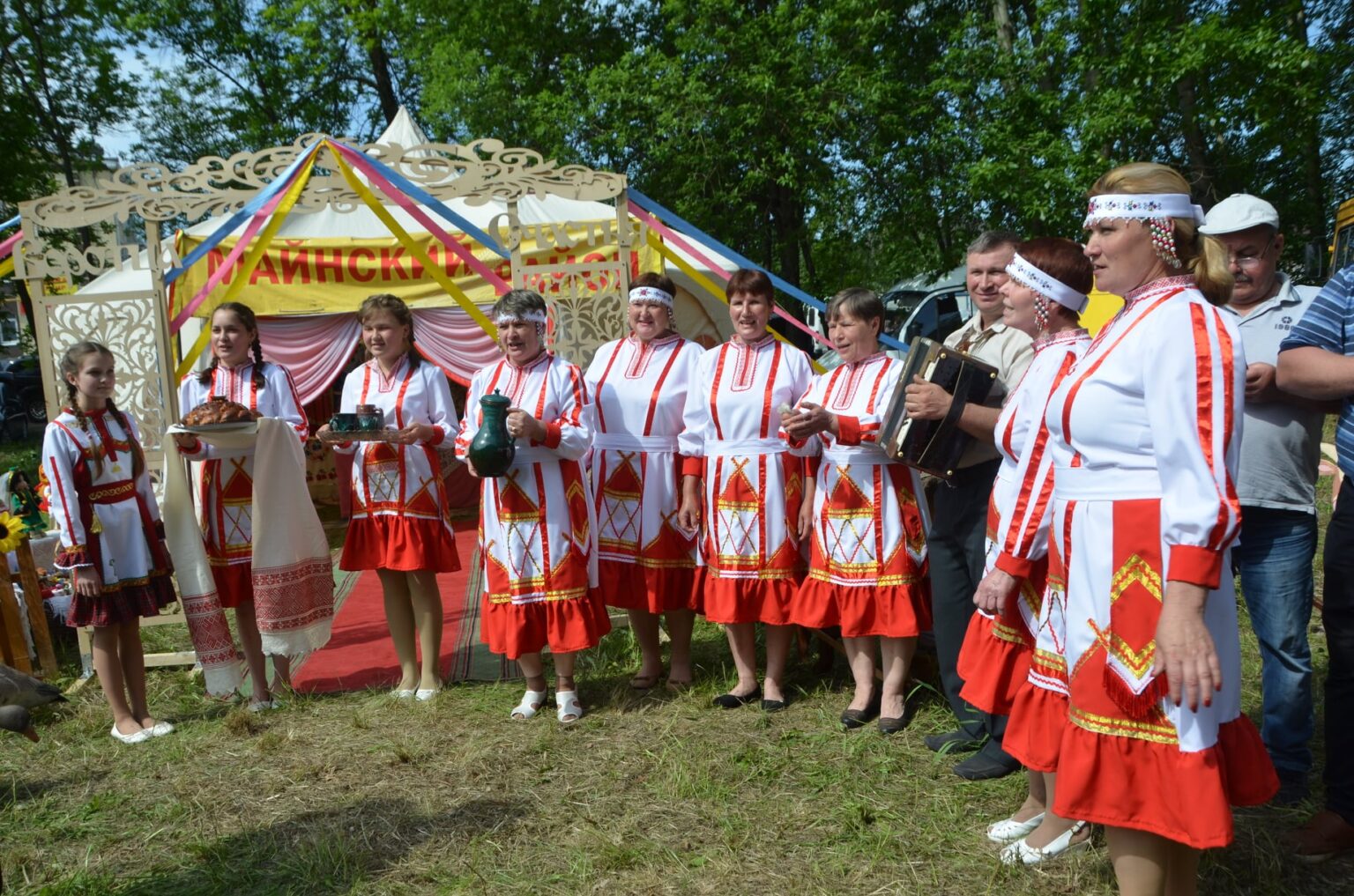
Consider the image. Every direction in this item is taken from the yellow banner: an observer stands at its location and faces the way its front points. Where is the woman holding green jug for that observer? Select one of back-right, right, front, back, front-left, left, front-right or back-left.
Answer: front

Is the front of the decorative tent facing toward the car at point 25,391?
no

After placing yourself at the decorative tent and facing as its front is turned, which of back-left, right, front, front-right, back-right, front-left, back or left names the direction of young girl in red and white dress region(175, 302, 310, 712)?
front

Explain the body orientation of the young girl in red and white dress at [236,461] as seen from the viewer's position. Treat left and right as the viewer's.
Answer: facing the viewer

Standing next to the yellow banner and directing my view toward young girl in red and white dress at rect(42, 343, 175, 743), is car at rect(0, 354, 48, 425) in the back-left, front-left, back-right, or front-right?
back-right

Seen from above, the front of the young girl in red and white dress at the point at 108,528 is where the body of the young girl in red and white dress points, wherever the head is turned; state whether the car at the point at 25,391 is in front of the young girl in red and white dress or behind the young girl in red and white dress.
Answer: behind

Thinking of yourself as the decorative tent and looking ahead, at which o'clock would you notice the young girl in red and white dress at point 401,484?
The young girl in red and white dress is roughly at 12 o'clock from the decorative tent.

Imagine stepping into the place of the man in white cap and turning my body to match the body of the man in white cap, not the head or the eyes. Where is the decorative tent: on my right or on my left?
on my right

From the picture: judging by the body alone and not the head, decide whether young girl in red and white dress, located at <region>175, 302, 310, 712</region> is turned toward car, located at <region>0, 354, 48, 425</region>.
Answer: no

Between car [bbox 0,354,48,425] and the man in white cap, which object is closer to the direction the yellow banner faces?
the man in white cap

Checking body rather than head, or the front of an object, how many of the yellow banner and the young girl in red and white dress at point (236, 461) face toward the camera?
2

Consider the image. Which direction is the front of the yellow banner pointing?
toward the camera

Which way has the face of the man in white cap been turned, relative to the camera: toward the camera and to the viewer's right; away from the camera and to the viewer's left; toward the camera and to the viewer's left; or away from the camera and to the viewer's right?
toward the camera and to the viewer's left

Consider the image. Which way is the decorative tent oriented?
toward the camera

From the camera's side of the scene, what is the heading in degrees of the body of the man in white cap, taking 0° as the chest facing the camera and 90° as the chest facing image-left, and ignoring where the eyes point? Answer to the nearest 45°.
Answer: approximately 45°

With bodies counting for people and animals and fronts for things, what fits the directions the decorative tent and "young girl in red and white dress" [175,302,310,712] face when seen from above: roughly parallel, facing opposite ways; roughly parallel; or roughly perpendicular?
roughly parallel
